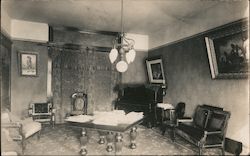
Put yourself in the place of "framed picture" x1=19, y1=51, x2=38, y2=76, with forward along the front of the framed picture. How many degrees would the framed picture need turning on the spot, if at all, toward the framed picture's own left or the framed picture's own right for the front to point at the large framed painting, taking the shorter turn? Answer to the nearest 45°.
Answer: approximately 45° to the framed picture's own left

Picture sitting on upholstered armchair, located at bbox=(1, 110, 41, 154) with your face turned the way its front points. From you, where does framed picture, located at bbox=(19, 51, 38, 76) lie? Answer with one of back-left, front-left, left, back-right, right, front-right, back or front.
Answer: back-left

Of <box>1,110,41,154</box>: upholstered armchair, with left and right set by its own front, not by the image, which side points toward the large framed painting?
front

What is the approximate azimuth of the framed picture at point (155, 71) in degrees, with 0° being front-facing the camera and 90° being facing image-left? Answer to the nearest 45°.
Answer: approximately 45°

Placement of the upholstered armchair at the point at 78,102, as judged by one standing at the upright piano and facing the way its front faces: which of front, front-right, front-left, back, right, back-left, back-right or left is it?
front-right

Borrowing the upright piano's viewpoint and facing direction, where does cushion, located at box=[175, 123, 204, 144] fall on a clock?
The cushion is roughly at 10 o'clock from the upright piano.

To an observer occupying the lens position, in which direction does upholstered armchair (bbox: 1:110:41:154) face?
facing the viewer and to the right of the viewer

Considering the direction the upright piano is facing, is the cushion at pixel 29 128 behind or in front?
in front

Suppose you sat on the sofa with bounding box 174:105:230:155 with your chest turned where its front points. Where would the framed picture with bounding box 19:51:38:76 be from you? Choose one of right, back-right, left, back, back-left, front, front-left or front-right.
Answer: front-right

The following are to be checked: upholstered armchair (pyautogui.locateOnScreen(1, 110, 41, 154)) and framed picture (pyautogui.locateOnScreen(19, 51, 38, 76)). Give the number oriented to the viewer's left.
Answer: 0

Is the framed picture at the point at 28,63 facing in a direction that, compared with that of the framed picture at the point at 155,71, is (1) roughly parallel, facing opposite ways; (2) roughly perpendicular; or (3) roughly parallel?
roughly perpendicular

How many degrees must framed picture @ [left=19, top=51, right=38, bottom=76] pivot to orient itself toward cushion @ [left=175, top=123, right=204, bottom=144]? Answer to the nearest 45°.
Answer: approximately 45° to its left
